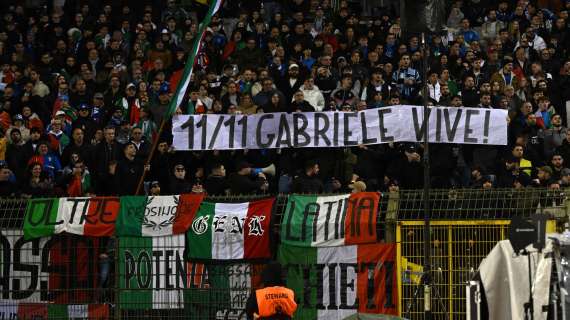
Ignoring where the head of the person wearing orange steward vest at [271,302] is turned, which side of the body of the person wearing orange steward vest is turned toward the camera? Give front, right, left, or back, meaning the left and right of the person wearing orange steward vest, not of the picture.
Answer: back

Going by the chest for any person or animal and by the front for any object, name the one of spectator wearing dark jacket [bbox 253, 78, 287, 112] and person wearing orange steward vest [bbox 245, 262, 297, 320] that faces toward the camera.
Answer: the spectator wearing dark jacket

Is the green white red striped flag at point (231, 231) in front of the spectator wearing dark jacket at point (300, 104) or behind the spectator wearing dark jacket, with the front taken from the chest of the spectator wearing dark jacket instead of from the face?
in front

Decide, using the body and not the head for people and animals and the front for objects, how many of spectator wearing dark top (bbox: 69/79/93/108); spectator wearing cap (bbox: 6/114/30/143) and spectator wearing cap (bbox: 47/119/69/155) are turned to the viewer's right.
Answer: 0

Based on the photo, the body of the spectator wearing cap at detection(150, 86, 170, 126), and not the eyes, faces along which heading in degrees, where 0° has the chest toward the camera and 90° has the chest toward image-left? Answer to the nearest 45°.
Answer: approximately 0°

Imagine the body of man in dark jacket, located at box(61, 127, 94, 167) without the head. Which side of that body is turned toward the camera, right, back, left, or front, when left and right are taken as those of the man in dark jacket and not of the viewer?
front

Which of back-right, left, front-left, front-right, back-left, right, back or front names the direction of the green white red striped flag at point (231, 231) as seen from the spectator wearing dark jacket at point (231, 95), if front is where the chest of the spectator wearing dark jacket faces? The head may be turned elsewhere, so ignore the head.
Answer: front

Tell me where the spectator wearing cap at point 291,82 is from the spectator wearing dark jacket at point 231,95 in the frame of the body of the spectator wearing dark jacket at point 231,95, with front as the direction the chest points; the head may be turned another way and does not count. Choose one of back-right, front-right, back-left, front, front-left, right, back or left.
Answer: left

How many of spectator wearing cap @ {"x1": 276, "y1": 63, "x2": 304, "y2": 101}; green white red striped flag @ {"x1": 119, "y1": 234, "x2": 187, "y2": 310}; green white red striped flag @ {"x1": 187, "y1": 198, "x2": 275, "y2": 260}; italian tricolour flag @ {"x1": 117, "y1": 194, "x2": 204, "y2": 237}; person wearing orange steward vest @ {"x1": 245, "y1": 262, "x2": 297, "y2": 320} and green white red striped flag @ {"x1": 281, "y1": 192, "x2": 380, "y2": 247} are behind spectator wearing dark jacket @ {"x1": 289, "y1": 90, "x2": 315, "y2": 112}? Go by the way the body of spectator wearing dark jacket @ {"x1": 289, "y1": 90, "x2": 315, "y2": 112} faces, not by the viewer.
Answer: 1

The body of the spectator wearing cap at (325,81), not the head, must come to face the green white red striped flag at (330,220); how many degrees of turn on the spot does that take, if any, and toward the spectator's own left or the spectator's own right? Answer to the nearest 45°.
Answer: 0° — they already face it

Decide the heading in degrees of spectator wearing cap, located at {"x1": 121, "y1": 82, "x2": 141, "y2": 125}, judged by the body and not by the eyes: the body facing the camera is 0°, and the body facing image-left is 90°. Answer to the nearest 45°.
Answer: approximately 0°

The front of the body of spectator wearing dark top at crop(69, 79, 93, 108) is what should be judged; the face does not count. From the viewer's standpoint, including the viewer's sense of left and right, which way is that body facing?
facing the viewer

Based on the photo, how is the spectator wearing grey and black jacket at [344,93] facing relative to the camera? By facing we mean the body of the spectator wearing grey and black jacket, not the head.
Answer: toward the camera
